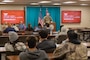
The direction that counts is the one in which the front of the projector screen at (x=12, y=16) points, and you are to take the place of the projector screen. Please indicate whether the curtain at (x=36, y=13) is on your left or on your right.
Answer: on your left

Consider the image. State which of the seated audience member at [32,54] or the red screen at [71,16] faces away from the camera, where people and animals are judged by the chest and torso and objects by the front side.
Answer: the seated audience member

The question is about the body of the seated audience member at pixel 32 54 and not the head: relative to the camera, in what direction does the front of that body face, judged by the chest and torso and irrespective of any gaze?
away from the camera

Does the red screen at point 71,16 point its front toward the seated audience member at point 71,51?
yes

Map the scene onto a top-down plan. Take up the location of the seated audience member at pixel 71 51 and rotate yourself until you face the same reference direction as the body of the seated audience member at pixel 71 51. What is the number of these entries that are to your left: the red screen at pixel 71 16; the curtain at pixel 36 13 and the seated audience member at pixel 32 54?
1

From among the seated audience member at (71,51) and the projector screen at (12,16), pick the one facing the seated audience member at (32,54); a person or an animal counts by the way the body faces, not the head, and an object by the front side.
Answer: the projector screen

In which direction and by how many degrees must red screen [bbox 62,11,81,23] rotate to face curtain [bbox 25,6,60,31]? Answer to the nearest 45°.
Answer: approximately 90° to its right

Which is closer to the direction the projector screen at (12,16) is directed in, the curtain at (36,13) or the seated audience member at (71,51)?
the seated audience member

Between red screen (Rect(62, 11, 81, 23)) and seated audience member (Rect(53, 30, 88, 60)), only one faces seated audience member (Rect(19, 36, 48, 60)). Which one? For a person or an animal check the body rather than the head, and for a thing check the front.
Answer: the red screen

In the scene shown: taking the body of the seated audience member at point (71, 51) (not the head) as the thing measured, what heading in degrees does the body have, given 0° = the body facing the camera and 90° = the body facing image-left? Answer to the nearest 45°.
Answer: approximately 135°

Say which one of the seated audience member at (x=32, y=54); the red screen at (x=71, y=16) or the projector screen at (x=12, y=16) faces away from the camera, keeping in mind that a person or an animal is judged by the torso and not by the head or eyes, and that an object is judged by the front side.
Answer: the seated audience member

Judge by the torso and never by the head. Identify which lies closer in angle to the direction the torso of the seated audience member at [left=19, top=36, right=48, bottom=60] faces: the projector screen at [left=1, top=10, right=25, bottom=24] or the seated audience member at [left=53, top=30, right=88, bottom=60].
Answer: the projector screen

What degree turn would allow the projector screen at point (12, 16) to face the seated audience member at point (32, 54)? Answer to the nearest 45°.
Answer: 0° — it already faces them

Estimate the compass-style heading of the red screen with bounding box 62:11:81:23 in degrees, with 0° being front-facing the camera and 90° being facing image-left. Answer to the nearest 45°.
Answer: approximately 0°

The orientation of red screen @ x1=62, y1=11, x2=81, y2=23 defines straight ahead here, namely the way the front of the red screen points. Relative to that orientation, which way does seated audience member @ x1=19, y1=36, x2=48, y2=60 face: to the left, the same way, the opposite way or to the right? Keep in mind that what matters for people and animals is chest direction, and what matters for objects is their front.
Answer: the opposite way
